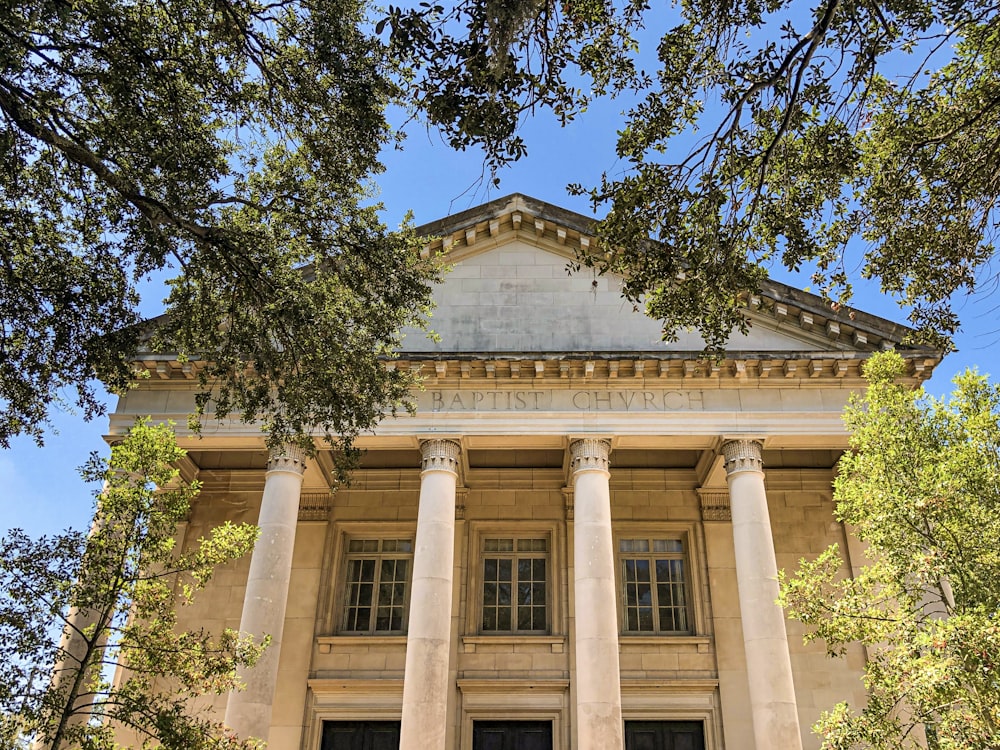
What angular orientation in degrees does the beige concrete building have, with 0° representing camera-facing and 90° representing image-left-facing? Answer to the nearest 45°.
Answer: approximately 0°

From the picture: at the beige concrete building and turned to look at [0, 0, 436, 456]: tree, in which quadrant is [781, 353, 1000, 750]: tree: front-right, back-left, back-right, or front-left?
front-left

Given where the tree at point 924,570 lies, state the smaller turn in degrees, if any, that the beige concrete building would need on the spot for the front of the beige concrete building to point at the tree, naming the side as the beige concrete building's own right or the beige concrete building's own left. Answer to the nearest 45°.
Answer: approximately 45° to the beige concrete building's own left

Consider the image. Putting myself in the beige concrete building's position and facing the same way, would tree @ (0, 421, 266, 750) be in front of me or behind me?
in front

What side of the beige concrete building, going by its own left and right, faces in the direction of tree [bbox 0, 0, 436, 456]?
front

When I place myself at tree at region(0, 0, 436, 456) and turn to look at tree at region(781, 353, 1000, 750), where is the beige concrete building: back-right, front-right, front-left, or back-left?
front-left
